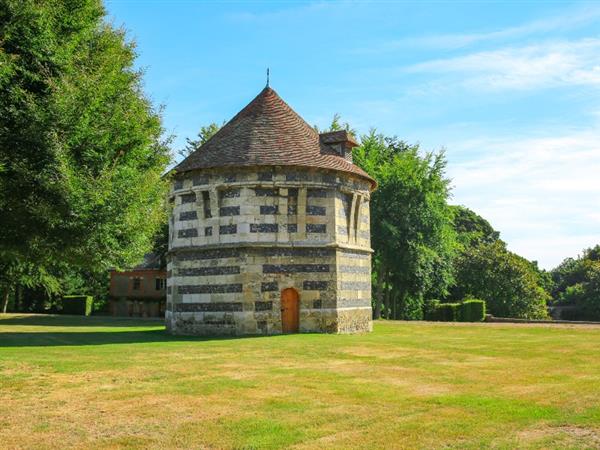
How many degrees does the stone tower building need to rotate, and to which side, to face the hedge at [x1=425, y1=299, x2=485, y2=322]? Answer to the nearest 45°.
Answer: approximately 135° to its left

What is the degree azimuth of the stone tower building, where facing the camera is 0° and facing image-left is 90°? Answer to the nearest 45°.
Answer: approximately 0°

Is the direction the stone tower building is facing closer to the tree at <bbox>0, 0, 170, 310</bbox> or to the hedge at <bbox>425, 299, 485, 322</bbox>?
the tree

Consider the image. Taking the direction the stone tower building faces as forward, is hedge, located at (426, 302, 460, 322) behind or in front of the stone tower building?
behind

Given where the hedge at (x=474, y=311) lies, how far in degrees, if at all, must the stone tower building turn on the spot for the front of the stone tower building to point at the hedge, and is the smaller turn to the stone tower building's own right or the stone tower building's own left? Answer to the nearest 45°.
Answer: approximately 135° to the stone tower building's own left

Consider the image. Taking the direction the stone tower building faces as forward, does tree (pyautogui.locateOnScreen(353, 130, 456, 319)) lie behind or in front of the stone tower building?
behind
